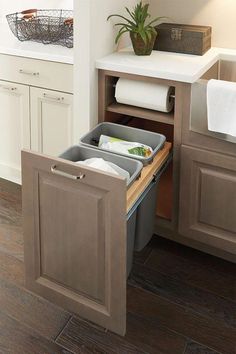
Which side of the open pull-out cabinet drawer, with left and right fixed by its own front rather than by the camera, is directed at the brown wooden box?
back

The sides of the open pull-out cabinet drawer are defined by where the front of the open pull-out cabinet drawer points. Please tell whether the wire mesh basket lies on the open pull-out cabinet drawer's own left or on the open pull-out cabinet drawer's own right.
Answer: on the open pull-out cabinet drawer's own right

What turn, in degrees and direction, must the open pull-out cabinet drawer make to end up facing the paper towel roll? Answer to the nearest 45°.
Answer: approximately 180°

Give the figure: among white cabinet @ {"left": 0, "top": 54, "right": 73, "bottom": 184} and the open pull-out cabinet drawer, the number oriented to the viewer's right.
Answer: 0

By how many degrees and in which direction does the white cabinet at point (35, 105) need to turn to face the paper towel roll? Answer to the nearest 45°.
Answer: approximately 90° to its left

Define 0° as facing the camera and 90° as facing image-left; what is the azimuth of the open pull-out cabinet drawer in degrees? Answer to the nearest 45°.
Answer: approximately 45°

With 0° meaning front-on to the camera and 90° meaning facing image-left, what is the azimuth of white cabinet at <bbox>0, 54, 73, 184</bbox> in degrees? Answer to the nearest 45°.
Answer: approximately 45°

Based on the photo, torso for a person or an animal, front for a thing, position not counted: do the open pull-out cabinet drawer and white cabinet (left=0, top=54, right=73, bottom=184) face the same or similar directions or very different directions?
same or similar directions
